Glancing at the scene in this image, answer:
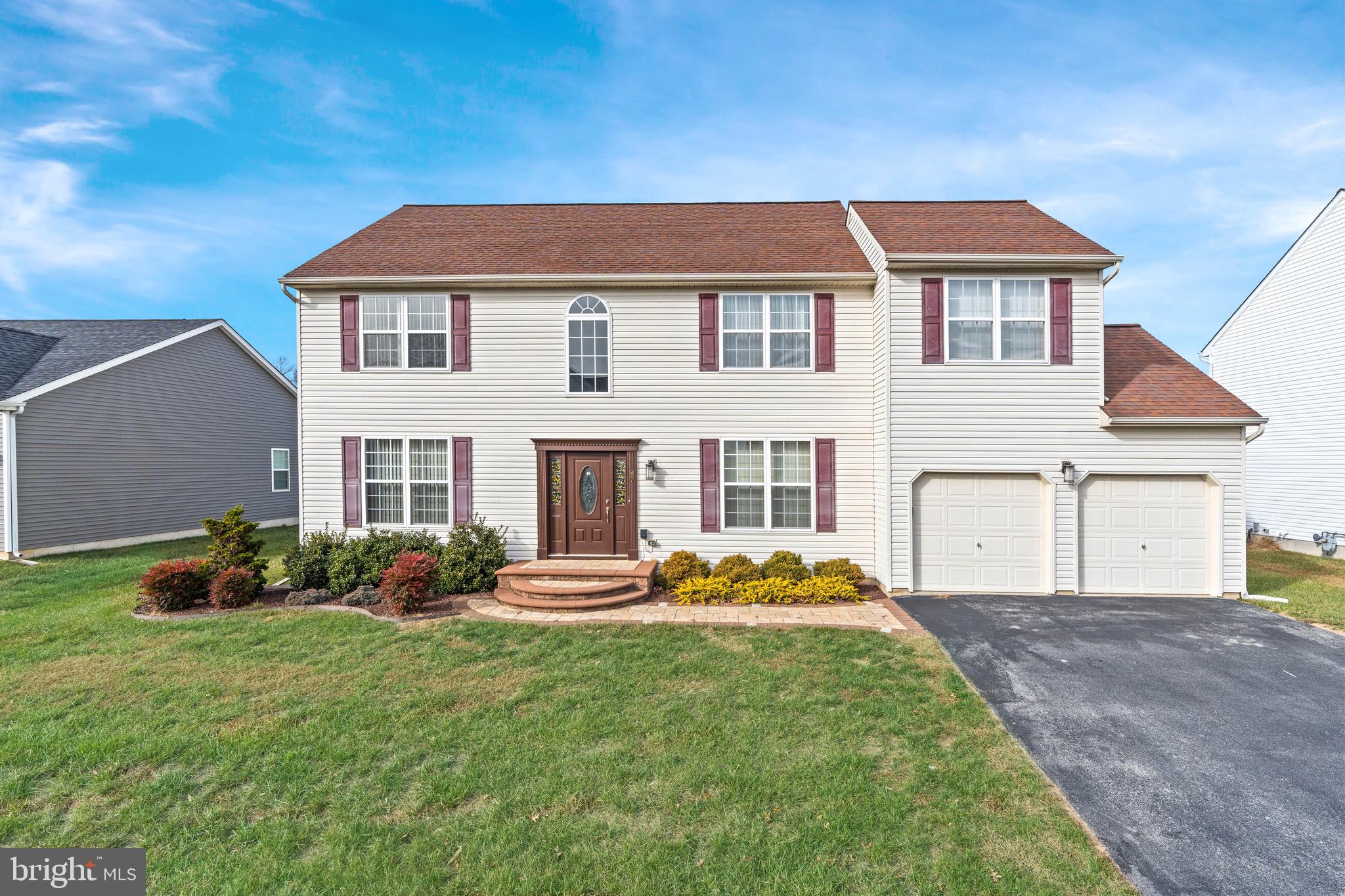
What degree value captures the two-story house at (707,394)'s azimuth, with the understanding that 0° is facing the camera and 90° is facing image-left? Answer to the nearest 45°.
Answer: approximately 0°

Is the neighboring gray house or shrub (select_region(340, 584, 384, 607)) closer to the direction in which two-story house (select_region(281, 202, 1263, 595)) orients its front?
the shrub

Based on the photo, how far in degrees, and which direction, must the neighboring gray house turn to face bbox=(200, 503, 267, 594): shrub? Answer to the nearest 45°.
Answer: approximately 45° to its left

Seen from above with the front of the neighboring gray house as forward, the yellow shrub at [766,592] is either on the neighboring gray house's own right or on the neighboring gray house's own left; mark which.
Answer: on the neighboring gray house's own left

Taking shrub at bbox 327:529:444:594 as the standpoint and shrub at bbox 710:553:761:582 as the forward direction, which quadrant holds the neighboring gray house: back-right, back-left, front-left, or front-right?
back-left

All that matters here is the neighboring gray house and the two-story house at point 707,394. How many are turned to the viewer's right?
0

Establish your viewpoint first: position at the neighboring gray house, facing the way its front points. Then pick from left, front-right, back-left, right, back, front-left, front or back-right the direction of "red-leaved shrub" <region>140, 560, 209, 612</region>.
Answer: front-left

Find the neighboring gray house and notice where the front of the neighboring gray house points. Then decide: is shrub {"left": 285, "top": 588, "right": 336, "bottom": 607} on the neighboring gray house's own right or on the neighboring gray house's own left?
on the neighboring gray house's own left

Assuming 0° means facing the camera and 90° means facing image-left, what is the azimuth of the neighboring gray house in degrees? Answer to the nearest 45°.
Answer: approximately 45°
